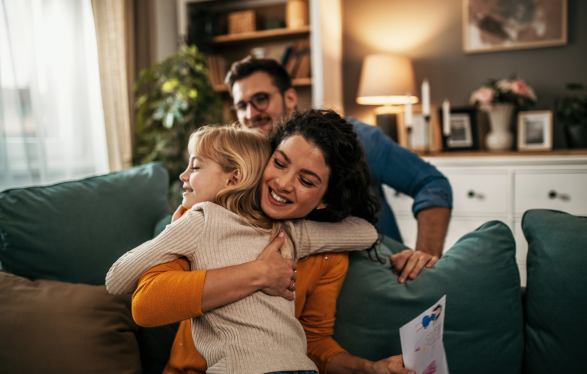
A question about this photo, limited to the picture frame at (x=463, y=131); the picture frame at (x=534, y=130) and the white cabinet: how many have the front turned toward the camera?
3

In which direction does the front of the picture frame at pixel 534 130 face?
toward the camera

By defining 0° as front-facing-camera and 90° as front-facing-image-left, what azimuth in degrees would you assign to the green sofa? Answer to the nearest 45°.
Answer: approximately 0°

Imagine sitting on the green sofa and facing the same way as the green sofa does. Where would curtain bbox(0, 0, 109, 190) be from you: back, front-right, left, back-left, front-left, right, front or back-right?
back-right

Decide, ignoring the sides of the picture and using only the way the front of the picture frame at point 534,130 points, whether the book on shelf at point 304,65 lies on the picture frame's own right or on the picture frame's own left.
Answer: on the picture frame's own right

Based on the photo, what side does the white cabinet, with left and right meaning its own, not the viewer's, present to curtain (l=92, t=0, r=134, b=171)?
right

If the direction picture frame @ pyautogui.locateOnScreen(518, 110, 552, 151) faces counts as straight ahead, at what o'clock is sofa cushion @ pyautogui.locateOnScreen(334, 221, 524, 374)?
The sofa cushion is roughly at 12 o'clock from the picture frame.

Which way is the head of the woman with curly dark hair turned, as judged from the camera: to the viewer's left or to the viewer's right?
to the viewer's left

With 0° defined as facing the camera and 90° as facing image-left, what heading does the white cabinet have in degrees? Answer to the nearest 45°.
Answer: approximately 0°

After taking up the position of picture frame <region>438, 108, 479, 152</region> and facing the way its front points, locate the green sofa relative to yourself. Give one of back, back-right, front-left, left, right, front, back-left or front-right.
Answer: front

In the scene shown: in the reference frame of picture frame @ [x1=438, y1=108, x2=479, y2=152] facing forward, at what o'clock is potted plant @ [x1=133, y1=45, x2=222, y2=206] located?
The potted plant is roughly at 2 o'clock from the picture frame.

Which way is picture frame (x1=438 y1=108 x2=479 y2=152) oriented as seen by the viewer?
toward the camera
